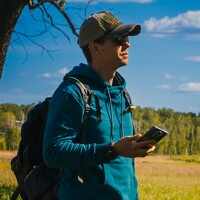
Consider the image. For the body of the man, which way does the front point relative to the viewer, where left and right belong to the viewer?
facing the viewer and to the right of the viewer

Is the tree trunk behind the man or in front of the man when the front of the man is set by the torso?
behind

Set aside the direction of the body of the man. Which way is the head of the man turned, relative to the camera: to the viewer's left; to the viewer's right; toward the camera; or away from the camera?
to the viewer's right
